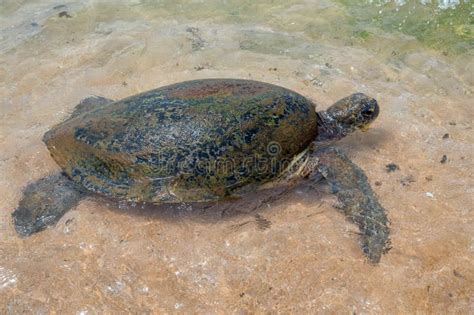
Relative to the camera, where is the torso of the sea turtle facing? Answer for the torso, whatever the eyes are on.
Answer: to the viewer's right
